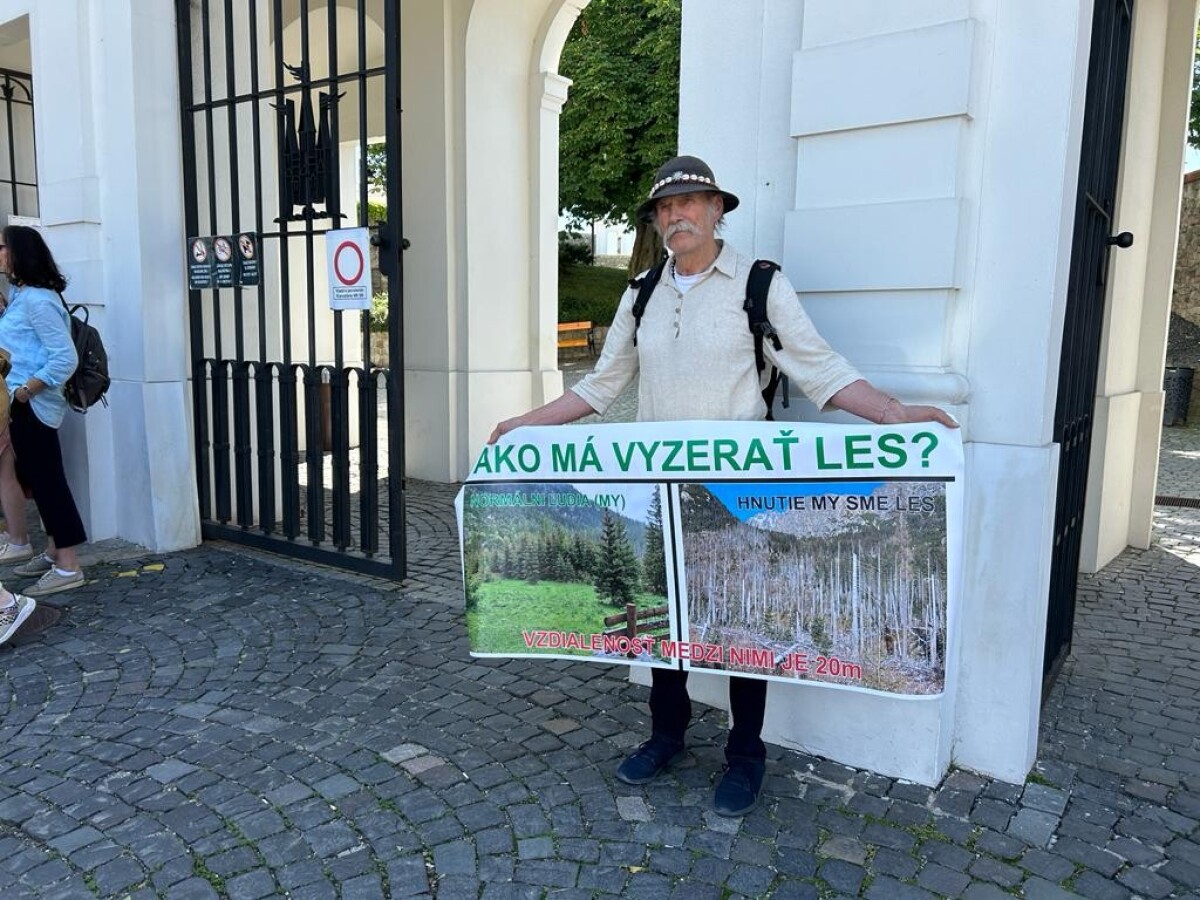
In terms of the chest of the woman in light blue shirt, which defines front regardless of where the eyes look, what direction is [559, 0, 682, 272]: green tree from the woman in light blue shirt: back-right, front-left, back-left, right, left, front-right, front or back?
back-right

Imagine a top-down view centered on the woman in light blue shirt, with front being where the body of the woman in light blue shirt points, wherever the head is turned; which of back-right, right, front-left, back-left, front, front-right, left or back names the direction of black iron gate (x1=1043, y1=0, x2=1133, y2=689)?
back-left

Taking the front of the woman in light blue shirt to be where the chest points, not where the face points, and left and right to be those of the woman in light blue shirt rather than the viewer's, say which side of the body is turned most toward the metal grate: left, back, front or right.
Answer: back

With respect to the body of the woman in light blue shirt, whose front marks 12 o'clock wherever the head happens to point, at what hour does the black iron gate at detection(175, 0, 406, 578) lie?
The black iron gate is roughly at 6 o'clock from the woman in light blue shirt.

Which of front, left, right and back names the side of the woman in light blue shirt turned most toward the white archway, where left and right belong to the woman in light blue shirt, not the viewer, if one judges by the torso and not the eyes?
back

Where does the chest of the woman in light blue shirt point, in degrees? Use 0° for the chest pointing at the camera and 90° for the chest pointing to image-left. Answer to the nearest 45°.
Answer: approximately 90°

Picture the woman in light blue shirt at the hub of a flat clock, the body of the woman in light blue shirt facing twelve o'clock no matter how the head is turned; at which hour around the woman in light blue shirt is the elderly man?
The elderly man is roughly at 8 o'clock from the woman in light blue shirt.

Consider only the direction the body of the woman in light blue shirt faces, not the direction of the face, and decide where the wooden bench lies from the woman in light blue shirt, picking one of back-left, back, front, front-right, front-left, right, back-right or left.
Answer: back-right

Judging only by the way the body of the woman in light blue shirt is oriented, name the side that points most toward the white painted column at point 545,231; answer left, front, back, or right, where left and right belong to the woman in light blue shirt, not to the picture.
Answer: back
